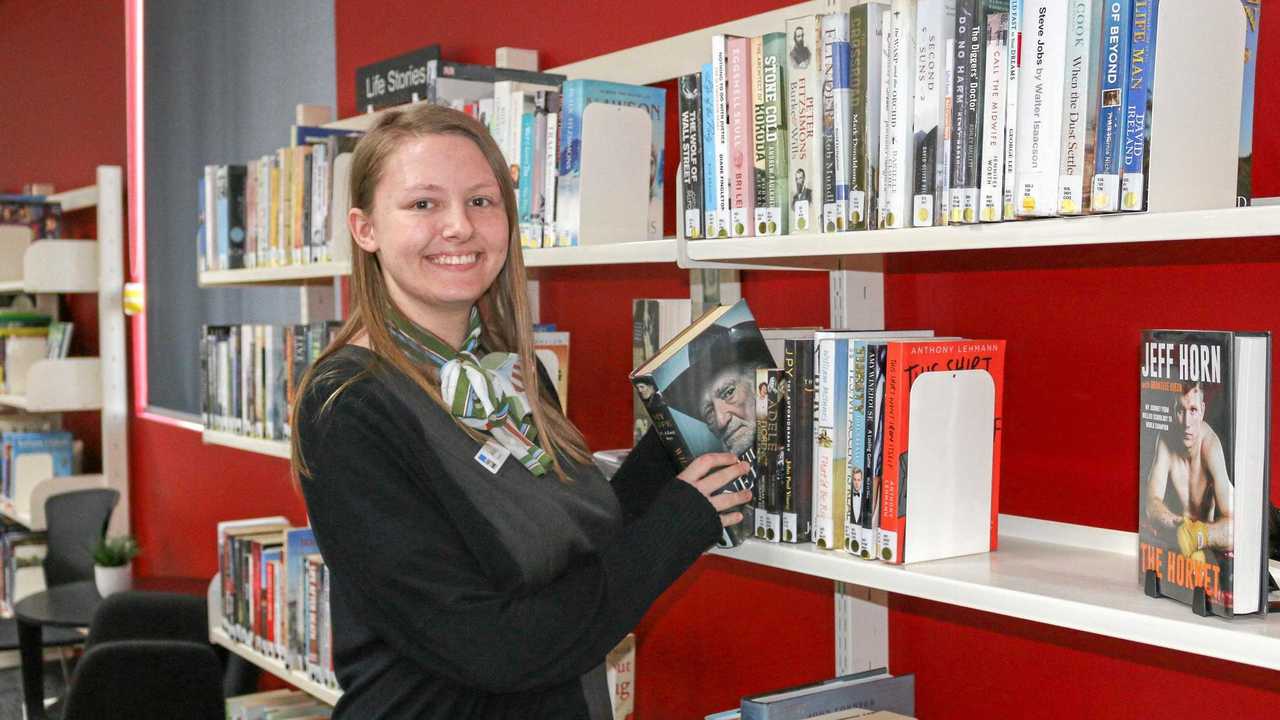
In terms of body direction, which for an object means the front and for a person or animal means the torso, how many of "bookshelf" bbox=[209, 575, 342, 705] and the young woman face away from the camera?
0

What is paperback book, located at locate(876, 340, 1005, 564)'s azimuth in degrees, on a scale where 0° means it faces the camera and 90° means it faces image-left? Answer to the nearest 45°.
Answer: approximately 315°

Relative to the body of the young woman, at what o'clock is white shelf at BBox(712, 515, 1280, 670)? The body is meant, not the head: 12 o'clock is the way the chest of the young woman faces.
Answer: The white shelf is roughly at 11 o'clock from the young woman.

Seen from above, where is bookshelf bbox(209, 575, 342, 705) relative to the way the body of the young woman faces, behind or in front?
behind

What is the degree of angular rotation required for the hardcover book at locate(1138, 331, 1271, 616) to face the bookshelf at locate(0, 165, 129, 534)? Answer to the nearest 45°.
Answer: approximately 90° to its right

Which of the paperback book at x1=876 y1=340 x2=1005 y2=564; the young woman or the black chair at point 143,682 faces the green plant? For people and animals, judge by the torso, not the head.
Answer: the black chair

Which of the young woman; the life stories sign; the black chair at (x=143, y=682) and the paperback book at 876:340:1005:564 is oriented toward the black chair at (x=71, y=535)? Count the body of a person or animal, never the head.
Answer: the black chair at (x=143, y=682)

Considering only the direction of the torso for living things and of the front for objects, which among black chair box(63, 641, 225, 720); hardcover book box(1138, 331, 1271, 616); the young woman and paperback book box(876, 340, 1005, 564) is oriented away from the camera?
the black chair
